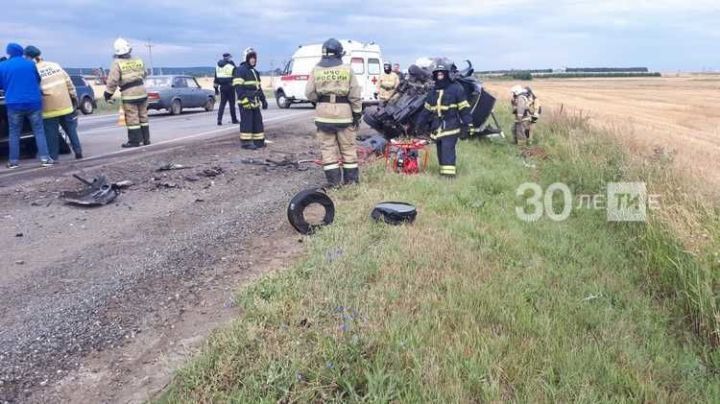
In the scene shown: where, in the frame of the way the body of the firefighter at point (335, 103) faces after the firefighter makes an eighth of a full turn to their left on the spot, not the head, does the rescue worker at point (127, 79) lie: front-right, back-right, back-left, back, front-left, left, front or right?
front

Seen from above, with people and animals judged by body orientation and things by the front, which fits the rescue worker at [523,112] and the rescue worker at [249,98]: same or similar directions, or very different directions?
very different directions

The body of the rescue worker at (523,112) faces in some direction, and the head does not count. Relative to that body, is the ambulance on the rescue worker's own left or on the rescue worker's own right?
on the rescue worker's own right

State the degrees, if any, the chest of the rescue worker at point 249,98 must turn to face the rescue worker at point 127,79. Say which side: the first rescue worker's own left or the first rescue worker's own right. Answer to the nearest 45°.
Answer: approximately 135° to the first rescue worker's own right

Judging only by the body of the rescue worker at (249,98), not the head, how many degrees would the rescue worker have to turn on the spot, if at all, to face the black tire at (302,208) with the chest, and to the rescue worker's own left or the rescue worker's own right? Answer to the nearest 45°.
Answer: approximately 45° to the rescue worker's own right

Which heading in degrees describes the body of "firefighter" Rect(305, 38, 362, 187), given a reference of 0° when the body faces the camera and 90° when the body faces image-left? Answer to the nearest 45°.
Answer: approximately 180°

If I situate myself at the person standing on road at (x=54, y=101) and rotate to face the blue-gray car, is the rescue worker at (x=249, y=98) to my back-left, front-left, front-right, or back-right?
front-right

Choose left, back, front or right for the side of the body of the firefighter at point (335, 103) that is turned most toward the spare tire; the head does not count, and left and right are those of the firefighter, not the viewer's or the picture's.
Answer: back

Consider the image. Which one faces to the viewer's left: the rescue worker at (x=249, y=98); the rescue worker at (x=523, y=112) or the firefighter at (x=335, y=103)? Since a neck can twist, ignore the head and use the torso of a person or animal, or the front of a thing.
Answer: the rescue worker at (x=523, y=112)

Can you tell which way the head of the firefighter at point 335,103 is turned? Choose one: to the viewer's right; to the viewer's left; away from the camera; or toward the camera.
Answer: away from the camera
